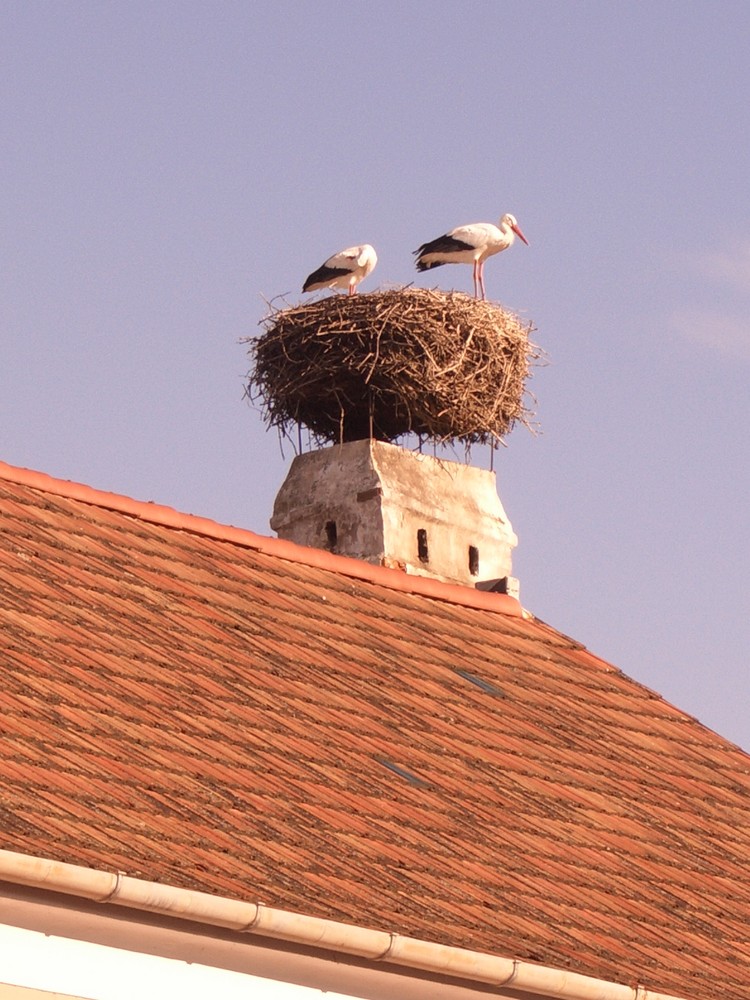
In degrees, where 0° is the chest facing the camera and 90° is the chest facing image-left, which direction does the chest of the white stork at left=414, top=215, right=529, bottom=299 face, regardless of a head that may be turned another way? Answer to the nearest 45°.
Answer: approximately 270°

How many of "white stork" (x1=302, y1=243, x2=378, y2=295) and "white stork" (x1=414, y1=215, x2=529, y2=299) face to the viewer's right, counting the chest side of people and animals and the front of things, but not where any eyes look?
2

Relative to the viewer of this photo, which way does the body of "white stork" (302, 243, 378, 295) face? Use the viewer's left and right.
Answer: facing to the right of the viewer

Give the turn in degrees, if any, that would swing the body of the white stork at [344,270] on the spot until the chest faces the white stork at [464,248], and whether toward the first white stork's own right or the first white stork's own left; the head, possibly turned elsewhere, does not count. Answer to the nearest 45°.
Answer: approximately 45° to the first white stork's own left
